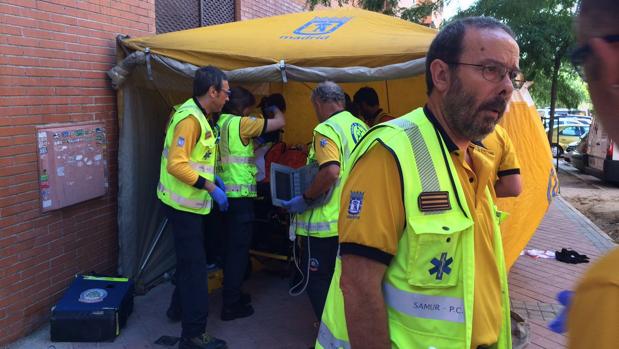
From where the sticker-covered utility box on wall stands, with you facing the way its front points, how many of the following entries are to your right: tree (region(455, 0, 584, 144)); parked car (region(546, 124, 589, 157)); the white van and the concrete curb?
0

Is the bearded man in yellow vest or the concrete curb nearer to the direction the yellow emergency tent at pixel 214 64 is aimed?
the bearded man in yellow vest

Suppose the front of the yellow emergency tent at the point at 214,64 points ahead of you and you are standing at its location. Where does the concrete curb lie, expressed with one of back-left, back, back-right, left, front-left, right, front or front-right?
back-left

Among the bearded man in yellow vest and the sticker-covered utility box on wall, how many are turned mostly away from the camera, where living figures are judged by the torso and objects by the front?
0

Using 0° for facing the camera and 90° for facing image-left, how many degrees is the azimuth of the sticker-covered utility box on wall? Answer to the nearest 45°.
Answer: approximately 315°

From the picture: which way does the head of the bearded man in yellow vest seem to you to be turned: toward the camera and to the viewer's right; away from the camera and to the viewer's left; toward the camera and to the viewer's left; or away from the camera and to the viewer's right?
toward the camera and to the viewer's right

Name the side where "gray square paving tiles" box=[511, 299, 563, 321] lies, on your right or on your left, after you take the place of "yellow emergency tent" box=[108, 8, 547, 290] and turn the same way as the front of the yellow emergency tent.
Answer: on your left

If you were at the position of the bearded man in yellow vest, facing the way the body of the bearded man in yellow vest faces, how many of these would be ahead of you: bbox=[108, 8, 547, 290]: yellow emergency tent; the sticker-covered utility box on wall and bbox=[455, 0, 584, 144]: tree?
0

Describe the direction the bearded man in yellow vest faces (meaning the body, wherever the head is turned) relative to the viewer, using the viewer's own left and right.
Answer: facing the viewer and to the right of the viewer

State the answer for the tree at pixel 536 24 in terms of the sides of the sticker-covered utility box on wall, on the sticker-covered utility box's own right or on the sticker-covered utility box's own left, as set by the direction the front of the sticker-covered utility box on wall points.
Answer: on the sticker-covered utility box's own left

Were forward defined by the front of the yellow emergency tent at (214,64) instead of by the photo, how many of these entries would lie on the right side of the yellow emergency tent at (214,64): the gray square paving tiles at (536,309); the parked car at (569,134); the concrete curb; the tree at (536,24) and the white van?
0

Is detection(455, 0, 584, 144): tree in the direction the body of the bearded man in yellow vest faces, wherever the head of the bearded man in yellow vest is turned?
no

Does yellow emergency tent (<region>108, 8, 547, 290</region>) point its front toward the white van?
no

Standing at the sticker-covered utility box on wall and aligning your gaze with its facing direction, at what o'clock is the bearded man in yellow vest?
The bearded man in yellow vest is roughly at 1 o'clock from the sticker-covered utility box on wall.

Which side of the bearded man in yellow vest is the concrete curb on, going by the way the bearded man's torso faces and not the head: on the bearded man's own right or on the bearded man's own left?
on the bearded man's own left

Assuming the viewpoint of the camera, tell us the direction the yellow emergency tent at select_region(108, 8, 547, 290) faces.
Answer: facing the viewer

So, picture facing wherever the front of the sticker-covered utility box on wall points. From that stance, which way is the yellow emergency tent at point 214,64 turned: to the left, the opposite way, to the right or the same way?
to the right
